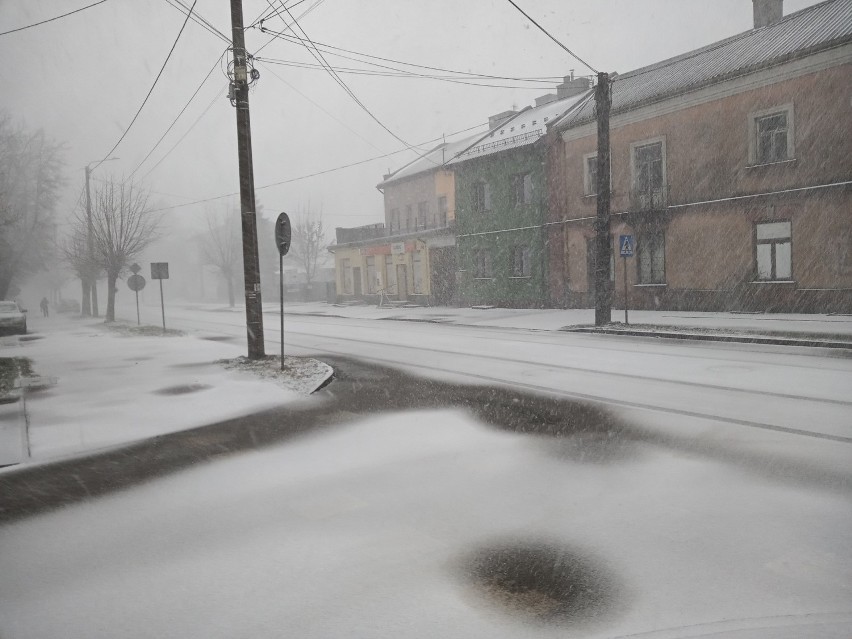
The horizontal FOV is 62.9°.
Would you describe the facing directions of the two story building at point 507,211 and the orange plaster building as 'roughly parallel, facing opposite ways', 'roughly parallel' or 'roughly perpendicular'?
roughly parallel

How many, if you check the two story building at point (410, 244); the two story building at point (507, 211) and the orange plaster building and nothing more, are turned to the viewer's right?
0

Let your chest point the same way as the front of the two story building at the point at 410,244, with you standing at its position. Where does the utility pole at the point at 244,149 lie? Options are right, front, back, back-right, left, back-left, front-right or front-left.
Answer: front-left

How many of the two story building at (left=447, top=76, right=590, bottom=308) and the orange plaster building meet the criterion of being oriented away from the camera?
0

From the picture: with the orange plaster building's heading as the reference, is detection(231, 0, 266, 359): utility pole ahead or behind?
ahead

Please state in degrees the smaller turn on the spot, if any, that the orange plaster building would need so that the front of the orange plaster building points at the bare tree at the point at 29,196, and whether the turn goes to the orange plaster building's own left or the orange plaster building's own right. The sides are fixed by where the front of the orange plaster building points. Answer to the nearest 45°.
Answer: approximately 45° to the orange plaster building's own right

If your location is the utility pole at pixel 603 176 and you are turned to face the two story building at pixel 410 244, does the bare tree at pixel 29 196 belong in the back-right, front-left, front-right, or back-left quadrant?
front-left

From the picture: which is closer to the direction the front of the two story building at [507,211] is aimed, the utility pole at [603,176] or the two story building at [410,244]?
the utility pole

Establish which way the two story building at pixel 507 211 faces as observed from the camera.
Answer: facing the viewer and to the left of the viewer

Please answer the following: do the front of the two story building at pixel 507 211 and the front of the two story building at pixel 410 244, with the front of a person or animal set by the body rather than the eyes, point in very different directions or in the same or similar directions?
same or similar directions

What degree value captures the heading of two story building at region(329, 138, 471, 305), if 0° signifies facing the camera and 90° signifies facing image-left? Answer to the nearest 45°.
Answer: approximately 45°

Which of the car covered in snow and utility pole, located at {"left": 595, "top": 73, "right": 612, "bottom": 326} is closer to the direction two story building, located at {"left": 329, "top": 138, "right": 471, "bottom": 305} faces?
the car covered in snow

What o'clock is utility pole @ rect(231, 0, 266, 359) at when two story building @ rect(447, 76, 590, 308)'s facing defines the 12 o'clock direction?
The utility pole is roughly at 11 o'clock from the two story building.

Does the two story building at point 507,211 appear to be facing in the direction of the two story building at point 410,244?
no

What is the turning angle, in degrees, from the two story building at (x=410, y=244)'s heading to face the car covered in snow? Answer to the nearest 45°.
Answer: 0° — it already faces it

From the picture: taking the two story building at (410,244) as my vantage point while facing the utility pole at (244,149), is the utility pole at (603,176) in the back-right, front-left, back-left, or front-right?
front-left

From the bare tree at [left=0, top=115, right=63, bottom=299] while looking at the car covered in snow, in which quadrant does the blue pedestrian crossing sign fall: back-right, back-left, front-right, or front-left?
front-left

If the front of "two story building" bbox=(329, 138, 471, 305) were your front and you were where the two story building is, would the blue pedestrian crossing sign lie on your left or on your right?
on your left

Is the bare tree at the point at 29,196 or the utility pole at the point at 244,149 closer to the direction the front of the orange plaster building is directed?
the utility pole
